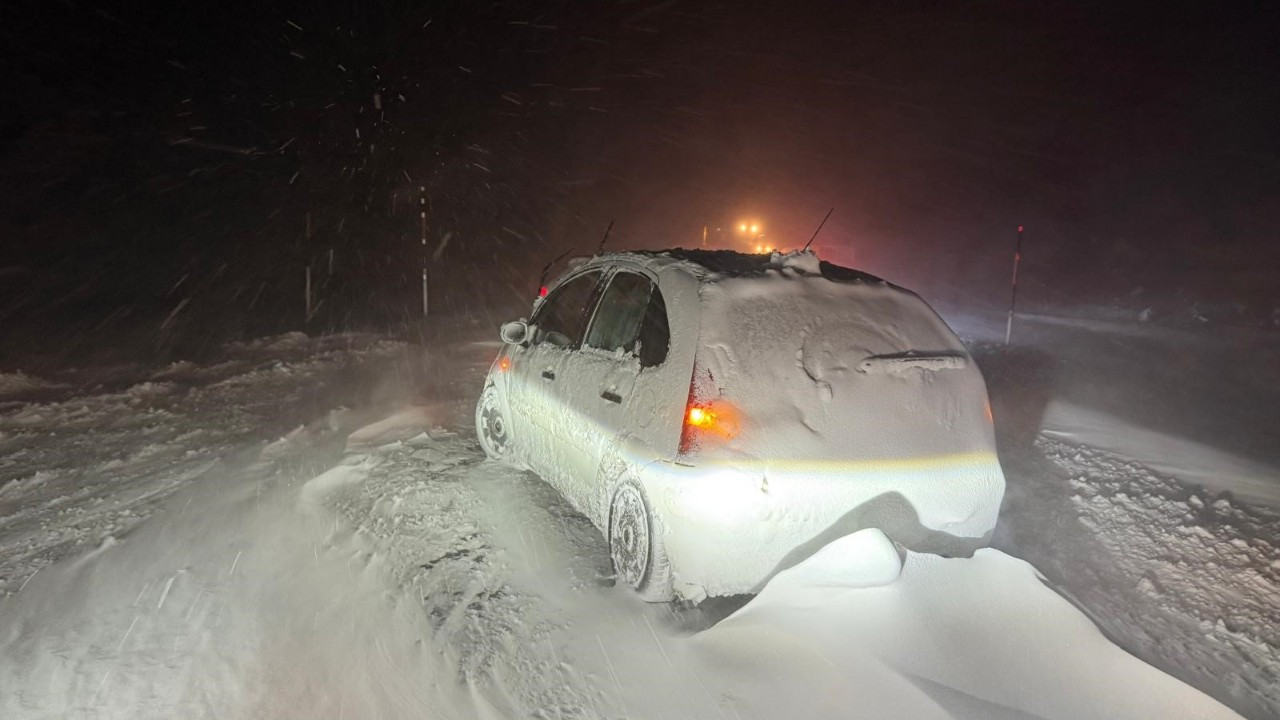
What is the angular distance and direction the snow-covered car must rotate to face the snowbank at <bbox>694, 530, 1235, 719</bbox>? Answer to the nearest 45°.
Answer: approximately 180°

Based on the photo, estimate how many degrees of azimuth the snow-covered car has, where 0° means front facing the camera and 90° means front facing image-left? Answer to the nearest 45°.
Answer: approximately 135°
